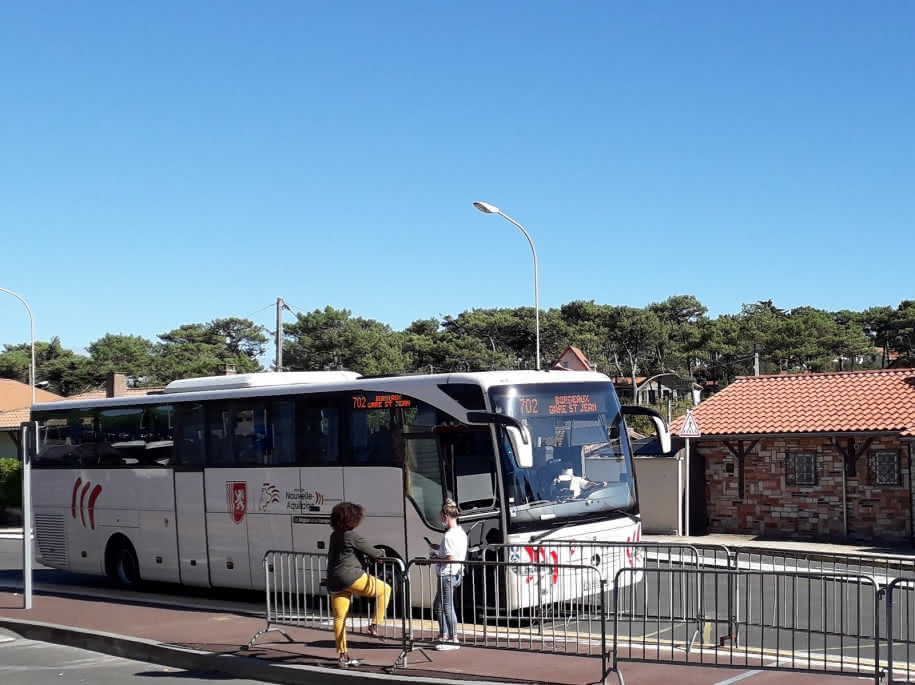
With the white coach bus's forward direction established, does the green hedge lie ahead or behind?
behind

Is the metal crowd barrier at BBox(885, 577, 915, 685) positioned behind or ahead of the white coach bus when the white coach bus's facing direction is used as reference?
ahead

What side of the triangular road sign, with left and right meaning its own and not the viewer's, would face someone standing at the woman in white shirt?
front

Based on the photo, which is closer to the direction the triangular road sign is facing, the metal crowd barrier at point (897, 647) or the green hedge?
the metal crowd barrier

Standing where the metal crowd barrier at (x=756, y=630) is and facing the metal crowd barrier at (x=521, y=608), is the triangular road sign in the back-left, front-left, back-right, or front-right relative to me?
front-right

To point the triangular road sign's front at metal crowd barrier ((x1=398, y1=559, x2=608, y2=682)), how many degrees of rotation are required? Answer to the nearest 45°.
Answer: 0° — it already faces it

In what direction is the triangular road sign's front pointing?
toward the camera

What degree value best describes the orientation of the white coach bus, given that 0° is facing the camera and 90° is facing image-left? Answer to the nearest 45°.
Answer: approximately 315°

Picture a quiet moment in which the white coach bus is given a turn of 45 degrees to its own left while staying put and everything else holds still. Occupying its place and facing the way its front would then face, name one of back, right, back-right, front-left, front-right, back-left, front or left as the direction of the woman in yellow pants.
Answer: right
